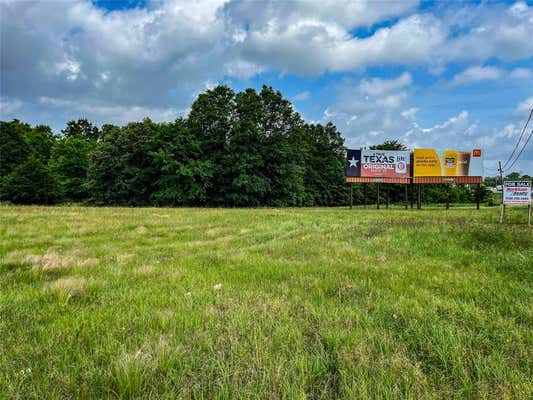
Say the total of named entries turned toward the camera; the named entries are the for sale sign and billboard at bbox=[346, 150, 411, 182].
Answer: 2

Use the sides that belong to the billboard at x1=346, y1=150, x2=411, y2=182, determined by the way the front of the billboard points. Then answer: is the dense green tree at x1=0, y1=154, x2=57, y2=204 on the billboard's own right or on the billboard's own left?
on the billboard's own right

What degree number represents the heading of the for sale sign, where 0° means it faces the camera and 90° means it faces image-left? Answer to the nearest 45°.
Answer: approximately 0°

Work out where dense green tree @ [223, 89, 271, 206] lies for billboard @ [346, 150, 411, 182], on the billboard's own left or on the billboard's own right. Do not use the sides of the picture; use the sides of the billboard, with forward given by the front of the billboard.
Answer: on the billboard's own right

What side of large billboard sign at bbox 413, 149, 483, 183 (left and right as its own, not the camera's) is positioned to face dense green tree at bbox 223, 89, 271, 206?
right

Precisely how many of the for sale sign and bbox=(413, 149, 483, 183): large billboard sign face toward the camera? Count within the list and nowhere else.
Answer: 2

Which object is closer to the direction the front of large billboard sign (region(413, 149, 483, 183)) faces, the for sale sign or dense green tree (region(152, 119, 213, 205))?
the for sale sign

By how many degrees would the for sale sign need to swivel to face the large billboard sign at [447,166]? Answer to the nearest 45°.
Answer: approximately 180°

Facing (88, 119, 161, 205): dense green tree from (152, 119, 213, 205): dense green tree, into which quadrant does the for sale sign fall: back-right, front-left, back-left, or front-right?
back-left

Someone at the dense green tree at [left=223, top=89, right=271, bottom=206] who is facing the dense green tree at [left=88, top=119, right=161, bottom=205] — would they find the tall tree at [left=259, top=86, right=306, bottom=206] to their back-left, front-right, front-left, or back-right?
back-right
